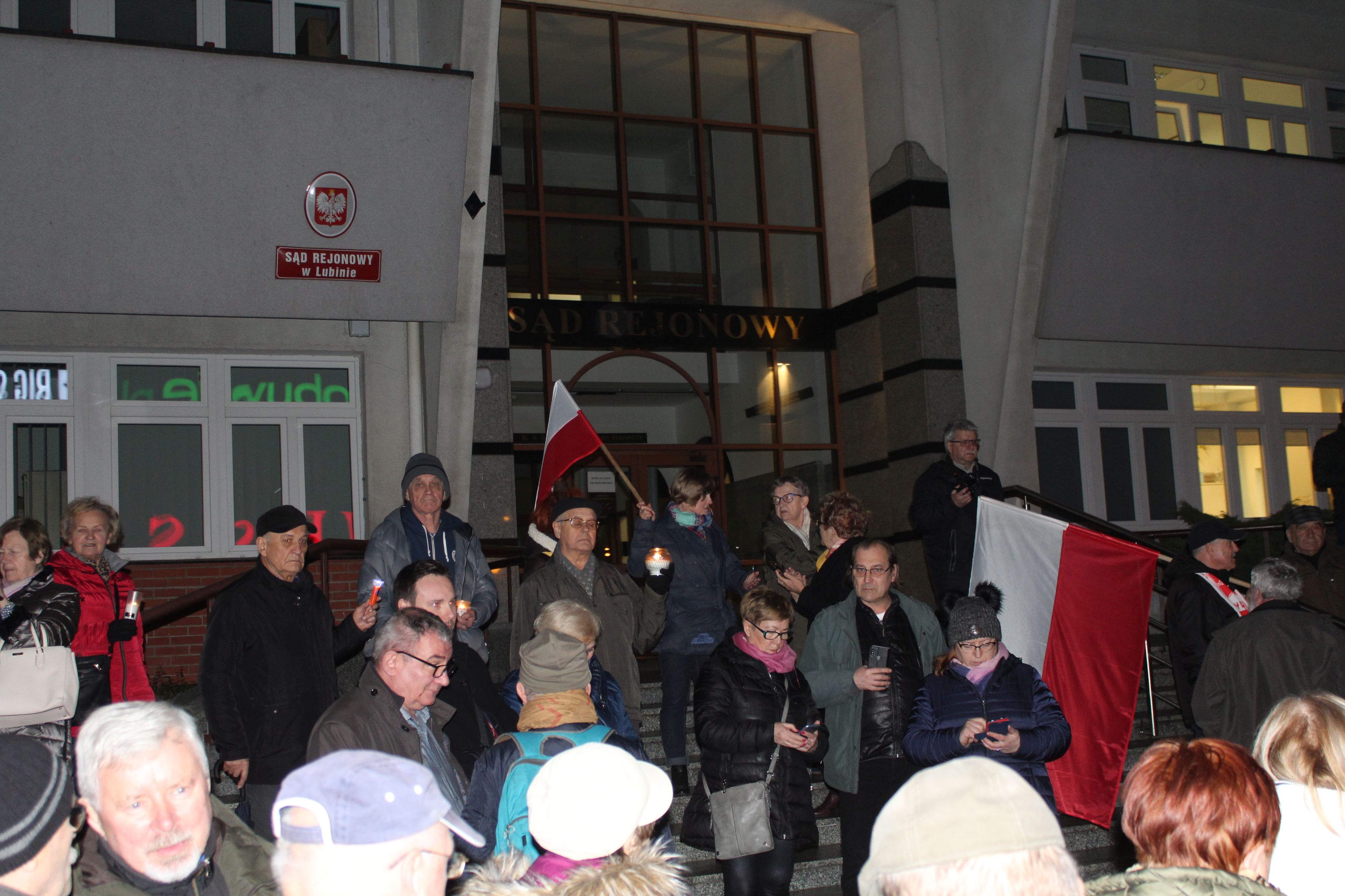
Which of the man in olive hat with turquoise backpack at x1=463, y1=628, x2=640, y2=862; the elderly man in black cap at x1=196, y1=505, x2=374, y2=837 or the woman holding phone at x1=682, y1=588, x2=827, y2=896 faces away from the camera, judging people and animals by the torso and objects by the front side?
the man in olive hat with turquoise backpack

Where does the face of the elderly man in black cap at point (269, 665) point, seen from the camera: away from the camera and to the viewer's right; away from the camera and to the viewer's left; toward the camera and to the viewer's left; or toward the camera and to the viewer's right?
toward the camera and to the viewer's right

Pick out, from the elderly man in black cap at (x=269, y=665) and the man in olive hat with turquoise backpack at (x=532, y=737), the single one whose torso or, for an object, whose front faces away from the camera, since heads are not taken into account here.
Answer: the man in olive hat with turquoise backpack

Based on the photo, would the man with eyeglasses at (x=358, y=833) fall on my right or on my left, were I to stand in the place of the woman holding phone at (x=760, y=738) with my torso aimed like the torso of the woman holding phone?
on my right

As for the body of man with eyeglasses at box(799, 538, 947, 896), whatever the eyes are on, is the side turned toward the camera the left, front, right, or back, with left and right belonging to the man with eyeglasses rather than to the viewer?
front

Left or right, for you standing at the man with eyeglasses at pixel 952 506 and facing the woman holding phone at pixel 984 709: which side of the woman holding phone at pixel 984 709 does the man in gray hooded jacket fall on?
right

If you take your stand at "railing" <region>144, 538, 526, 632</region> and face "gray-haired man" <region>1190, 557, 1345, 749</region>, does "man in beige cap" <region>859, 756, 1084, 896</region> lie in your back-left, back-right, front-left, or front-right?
front-right

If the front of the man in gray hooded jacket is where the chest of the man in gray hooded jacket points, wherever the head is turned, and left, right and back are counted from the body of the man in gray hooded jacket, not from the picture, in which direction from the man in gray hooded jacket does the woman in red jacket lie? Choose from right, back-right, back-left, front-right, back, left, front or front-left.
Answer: right

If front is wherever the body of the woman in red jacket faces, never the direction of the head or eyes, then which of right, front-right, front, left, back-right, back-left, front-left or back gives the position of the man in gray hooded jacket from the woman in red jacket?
left

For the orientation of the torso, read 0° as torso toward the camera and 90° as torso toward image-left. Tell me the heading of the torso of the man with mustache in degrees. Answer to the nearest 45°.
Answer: approximately 315°

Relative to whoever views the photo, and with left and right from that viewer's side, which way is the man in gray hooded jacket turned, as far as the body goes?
facing the viewer

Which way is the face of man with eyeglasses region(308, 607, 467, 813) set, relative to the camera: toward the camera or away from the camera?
toward the camera

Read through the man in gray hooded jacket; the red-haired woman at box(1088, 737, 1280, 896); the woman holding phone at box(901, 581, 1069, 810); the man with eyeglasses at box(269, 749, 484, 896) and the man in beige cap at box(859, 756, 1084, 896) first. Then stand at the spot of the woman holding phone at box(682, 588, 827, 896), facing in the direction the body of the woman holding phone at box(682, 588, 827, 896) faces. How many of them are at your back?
1

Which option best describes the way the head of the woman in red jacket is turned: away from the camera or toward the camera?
toward the camera

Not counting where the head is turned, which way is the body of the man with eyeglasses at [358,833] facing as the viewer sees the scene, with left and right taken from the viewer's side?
facing away from the viewer and to the right of the viewer
